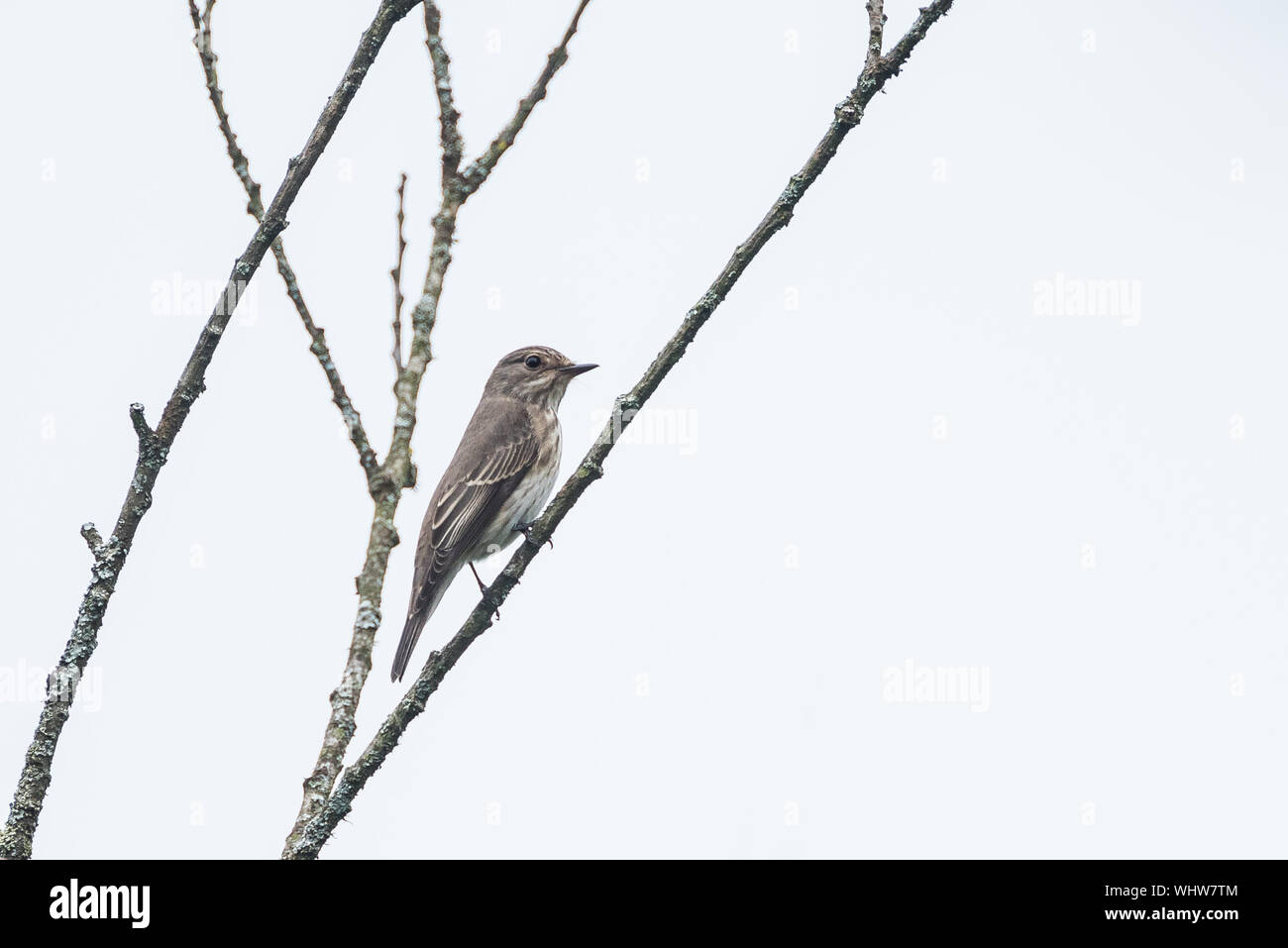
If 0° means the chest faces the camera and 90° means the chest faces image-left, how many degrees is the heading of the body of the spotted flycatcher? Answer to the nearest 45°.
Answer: approximately 270°
